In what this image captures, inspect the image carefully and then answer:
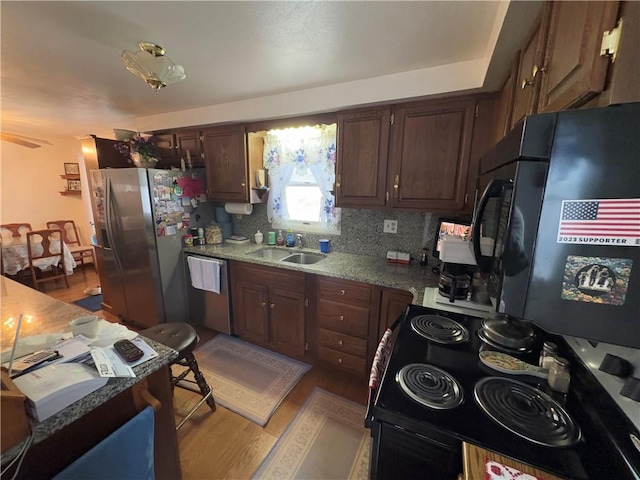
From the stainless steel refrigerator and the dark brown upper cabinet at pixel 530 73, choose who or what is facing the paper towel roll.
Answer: the dark brown upper cabinet

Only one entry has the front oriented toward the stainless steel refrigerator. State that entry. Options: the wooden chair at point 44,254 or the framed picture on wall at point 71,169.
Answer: the framed picture on wall

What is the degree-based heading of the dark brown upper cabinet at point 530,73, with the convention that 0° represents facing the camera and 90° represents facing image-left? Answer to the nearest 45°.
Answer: approximately 90°

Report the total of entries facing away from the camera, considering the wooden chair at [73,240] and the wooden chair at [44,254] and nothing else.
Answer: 1

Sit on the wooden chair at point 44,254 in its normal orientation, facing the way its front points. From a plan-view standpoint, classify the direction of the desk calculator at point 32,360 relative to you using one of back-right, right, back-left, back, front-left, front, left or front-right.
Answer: back

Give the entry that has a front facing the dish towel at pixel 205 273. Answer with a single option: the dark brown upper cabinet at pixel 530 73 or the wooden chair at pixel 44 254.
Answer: the dark brown upper cabinet

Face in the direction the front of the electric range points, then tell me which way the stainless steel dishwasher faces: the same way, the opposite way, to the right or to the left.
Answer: to the left
